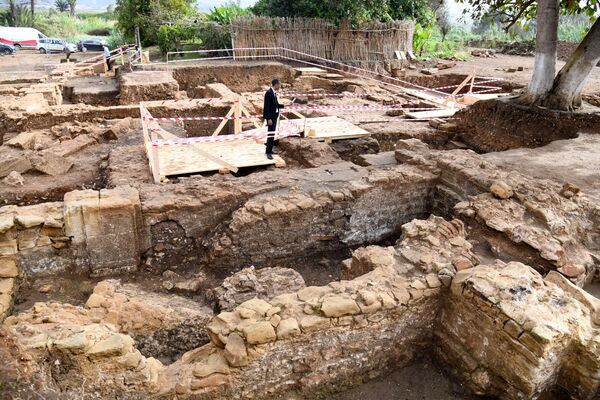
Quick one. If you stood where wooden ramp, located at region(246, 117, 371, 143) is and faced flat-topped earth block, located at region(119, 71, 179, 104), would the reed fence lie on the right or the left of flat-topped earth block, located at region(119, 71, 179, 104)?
right

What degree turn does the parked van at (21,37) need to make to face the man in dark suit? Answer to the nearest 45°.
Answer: approximately 90° to its right

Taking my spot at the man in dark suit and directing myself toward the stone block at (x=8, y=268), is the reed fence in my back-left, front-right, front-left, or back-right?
back-right

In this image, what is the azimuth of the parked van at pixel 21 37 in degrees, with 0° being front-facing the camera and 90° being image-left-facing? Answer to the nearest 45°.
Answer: approximately 270°

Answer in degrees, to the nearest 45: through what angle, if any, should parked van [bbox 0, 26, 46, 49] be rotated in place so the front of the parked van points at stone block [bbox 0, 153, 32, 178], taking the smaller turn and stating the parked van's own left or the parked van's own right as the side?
approximately 90° to the parked van's own right
